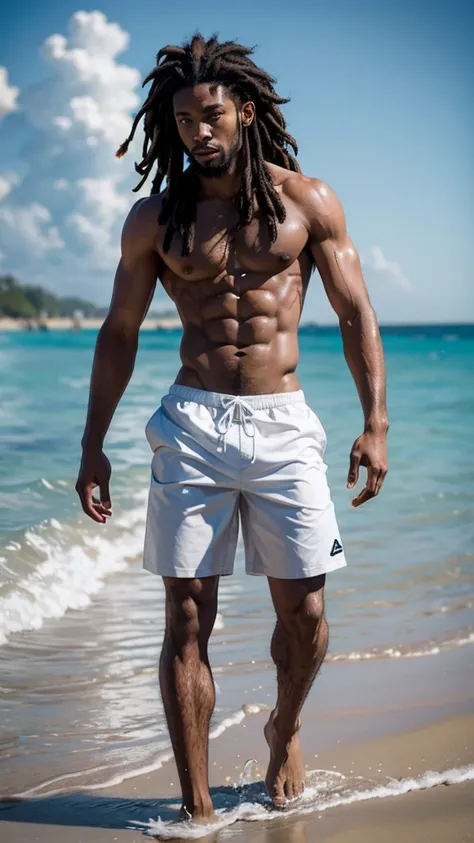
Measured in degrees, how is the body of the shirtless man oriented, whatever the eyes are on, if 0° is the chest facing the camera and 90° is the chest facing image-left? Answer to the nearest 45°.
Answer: approximately 0°
